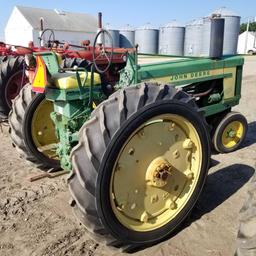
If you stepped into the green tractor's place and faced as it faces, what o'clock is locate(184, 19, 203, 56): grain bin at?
The grain bin is roughly at 11 o'clock from the green tractor.

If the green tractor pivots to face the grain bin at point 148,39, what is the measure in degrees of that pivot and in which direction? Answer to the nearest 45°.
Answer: approximately 45° to its left

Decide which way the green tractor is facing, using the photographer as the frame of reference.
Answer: facing away from the viewer and to the right of the viewer

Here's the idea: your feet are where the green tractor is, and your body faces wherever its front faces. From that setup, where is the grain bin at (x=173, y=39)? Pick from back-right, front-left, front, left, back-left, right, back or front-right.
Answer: front-left

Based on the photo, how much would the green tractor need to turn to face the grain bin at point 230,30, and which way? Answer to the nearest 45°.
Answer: approximately 45° to its left
